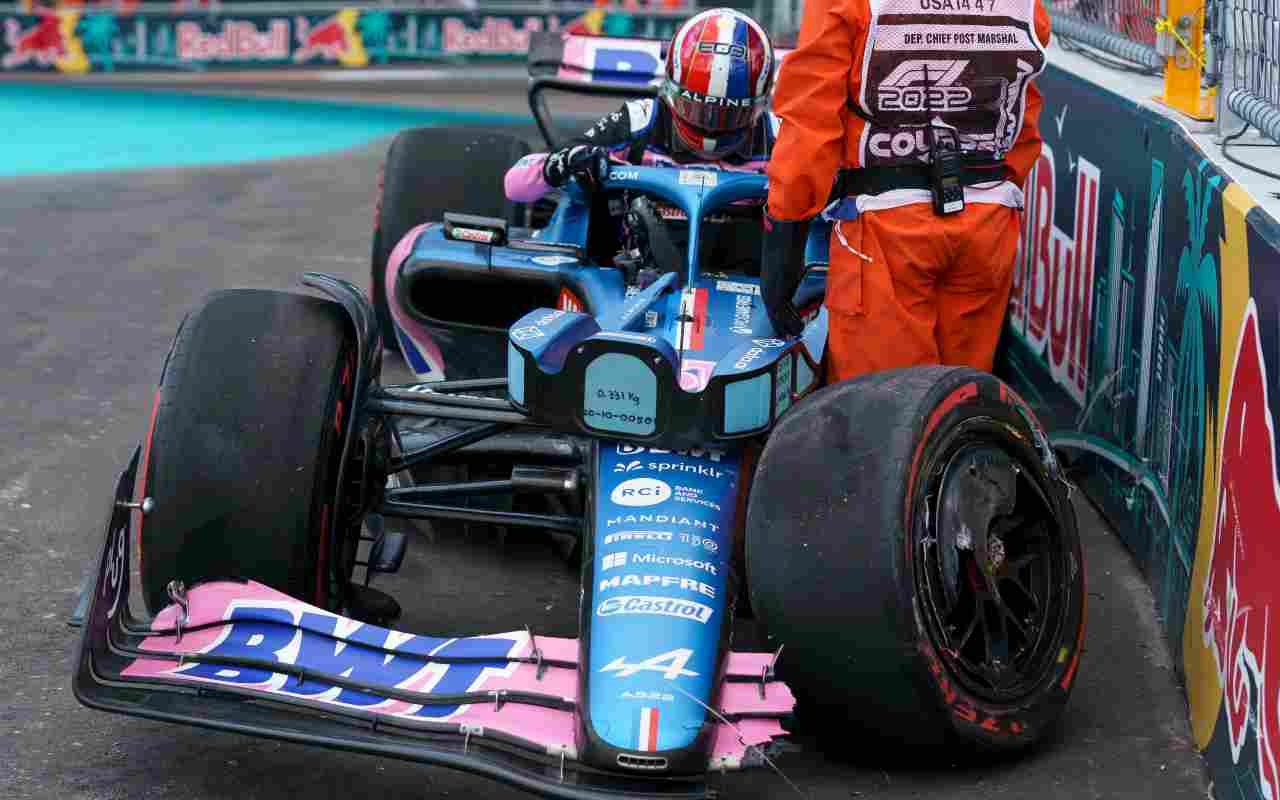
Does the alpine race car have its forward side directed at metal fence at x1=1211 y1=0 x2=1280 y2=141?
no

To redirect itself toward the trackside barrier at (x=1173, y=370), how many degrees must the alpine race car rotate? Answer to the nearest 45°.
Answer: approximately 135° to its left

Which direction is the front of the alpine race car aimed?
toward the camera

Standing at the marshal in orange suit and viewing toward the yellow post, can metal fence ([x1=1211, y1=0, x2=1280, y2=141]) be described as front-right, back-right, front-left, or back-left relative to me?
front-right

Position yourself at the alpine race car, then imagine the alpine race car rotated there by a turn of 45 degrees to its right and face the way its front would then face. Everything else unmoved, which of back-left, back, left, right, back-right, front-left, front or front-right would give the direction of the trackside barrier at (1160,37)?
back

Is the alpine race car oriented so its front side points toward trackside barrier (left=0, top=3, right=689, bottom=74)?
no

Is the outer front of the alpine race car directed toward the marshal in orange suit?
no

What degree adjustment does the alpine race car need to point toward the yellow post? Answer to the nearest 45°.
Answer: approximately 135° to its left

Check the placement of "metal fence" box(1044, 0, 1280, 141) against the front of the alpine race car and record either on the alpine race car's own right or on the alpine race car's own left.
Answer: on the alpine race car's own left
